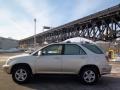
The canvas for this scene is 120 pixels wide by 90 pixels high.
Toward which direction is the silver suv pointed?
to the viewer's left
